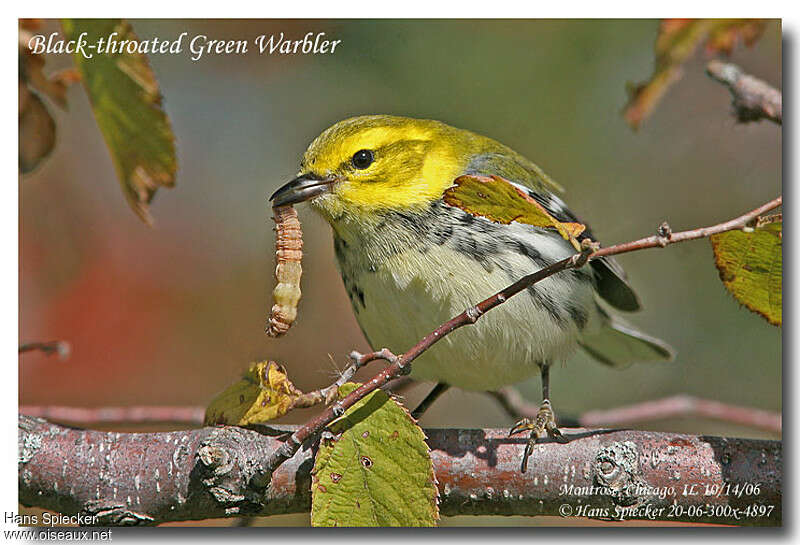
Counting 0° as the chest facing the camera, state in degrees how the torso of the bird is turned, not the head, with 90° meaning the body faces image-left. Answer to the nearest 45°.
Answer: approximately 45°

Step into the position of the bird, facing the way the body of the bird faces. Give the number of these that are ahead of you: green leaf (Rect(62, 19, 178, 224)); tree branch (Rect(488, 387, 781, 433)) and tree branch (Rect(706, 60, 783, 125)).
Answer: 1

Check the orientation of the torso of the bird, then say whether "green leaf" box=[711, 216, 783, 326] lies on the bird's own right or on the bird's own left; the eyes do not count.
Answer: on the bird's own left
